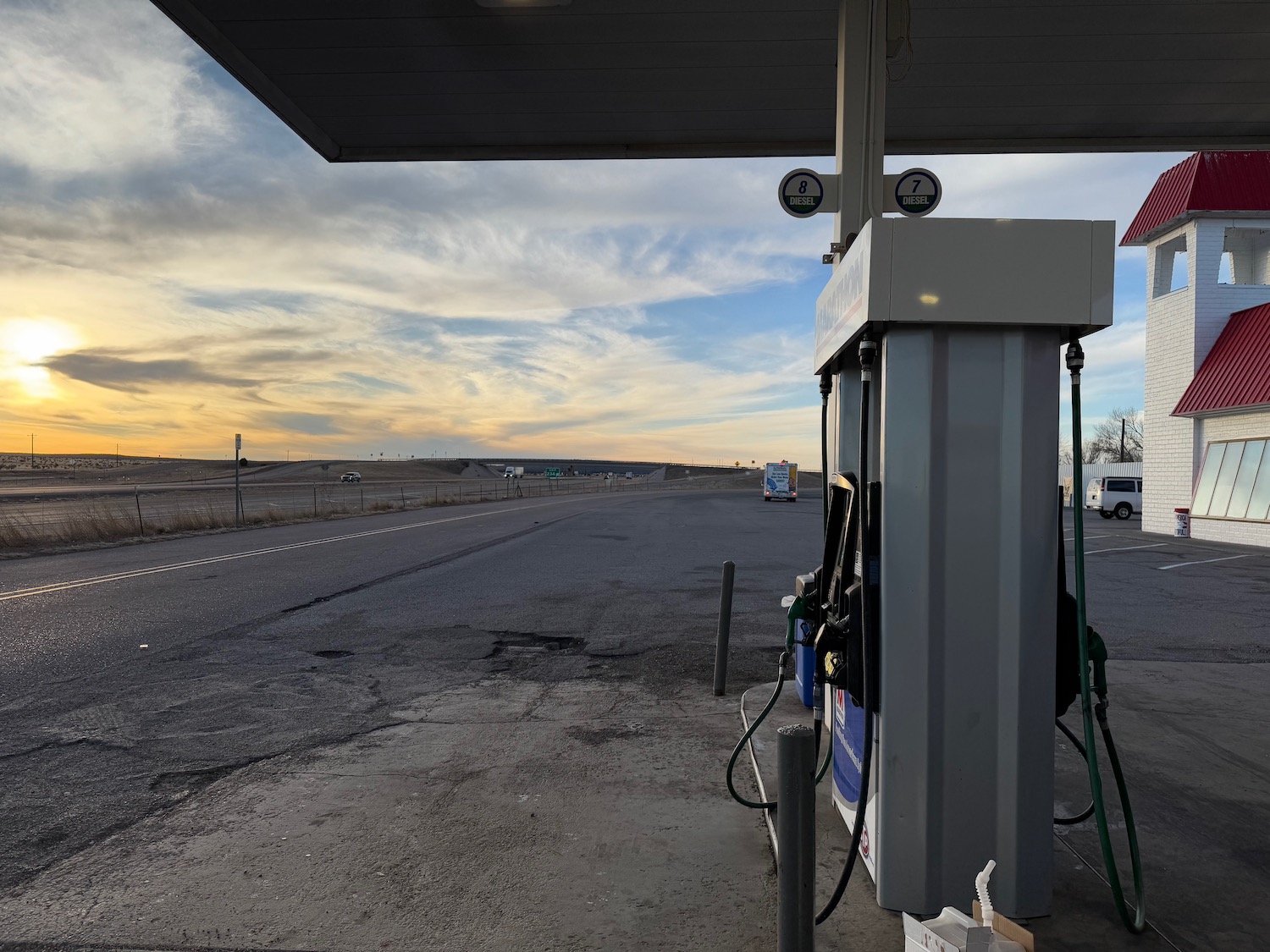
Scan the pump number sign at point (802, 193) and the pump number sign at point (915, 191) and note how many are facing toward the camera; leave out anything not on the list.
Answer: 2

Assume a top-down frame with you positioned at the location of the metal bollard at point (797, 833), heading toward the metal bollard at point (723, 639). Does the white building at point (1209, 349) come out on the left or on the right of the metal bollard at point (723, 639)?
right

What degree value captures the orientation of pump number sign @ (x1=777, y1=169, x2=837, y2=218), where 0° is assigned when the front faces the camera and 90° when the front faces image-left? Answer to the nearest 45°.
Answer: approximately 0°

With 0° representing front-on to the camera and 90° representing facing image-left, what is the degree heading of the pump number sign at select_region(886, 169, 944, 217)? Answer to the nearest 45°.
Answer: approximately 0°

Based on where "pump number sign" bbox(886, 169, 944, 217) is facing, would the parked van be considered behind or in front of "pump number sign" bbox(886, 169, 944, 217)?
behind

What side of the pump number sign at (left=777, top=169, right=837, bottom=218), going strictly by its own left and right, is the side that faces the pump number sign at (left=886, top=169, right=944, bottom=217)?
left
